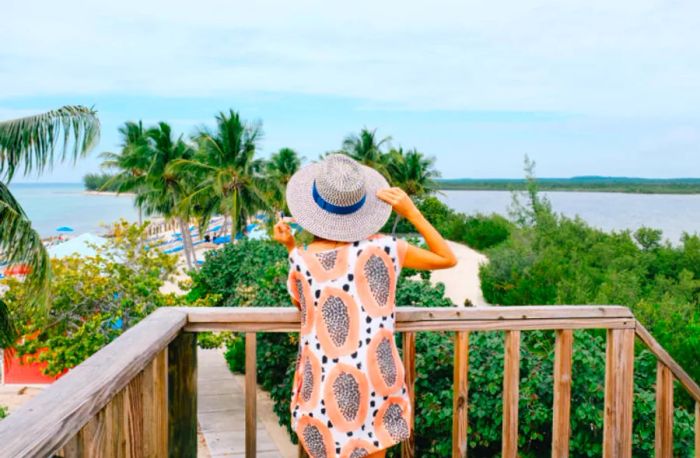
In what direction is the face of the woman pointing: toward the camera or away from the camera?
away from the camera

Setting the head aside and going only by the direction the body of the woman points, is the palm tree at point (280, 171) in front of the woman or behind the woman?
in front

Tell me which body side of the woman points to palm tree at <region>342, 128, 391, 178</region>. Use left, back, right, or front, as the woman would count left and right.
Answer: front

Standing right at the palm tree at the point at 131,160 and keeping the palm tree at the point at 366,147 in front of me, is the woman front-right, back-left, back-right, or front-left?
front-right

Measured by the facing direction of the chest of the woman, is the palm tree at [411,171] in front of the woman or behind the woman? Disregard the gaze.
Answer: in front

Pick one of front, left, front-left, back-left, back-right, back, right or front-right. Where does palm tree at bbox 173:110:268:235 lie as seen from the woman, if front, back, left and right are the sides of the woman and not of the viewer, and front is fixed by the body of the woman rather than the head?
front

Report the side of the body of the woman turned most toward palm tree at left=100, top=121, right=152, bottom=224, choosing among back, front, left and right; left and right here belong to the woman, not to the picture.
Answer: front

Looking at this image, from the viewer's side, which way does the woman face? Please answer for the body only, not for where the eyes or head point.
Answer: away from the camera
